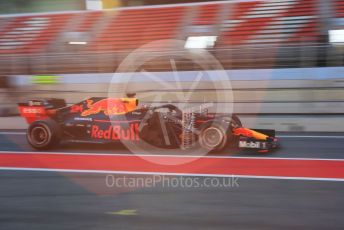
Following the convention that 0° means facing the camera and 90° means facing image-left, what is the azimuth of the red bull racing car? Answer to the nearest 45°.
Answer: approximately 270°
